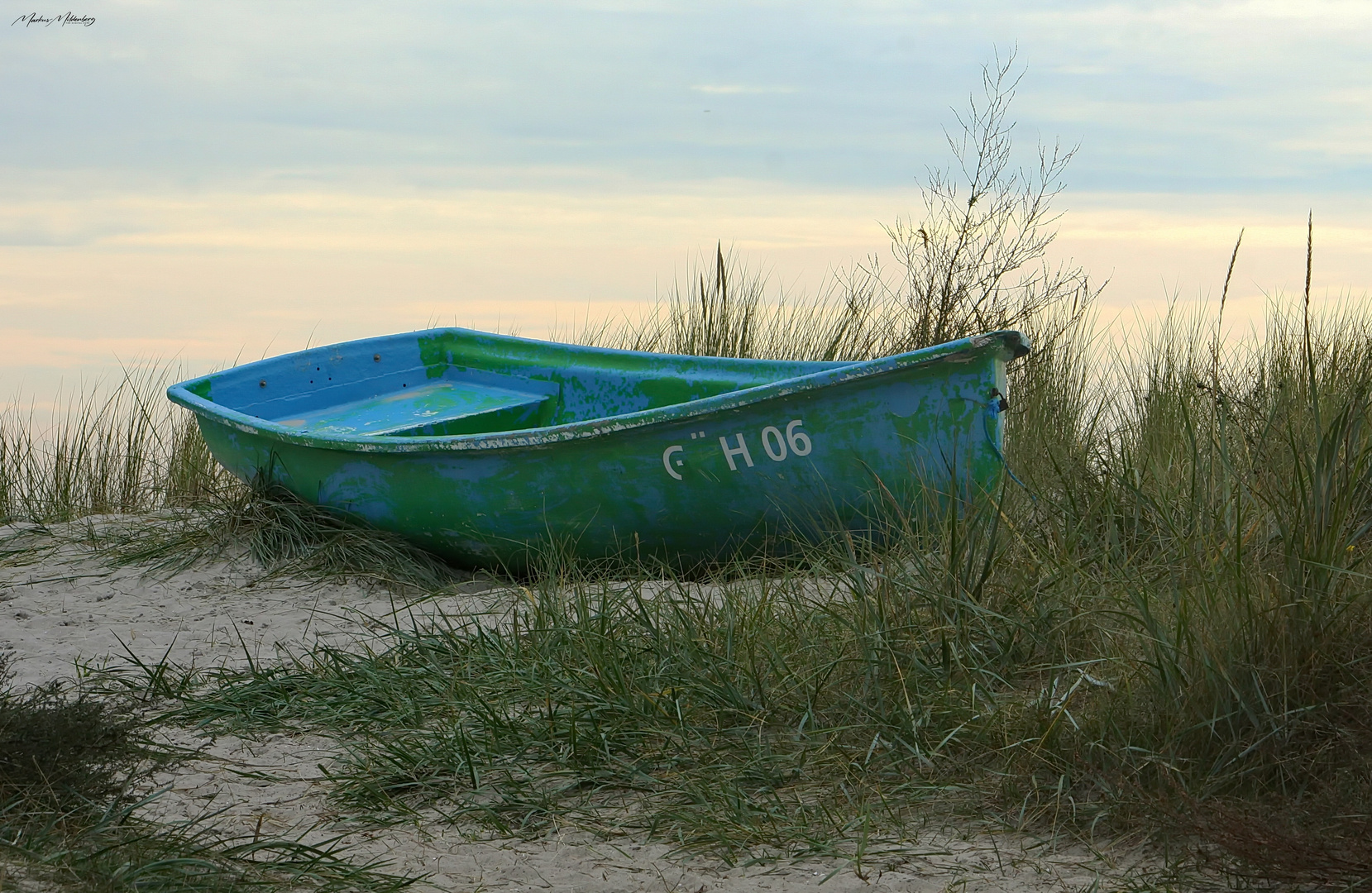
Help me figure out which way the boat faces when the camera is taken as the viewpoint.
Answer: facing the viewer and to the right of the viewer
